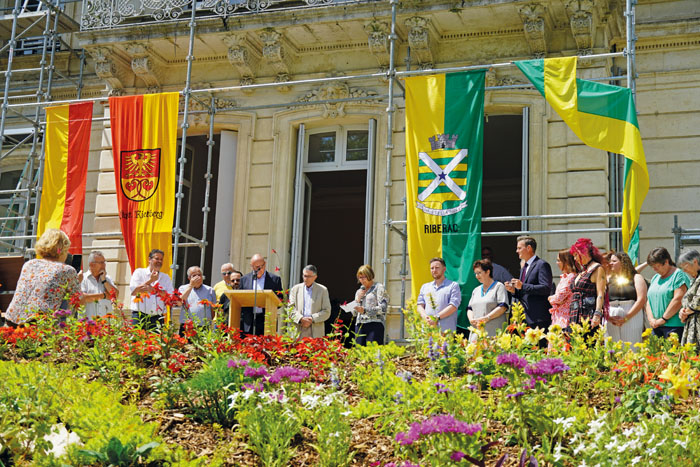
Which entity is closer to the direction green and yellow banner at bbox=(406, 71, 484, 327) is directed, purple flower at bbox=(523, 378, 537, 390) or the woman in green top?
the purple flower

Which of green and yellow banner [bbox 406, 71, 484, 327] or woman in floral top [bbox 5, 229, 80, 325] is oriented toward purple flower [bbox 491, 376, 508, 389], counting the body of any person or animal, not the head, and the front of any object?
the green and yellow banner

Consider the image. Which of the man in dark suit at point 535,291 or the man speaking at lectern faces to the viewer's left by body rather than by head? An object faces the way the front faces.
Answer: the man in dark suit

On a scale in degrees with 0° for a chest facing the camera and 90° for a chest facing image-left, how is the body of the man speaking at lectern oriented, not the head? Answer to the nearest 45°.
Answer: approximately 0°

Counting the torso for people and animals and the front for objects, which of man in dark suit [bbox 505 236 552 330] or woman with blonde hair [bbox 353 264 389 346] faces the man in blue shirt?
the man in dark suit

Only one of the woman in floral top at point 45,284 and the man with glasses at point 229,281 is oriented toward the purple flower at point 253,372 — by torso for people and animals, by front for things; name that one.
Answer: the man with glasses

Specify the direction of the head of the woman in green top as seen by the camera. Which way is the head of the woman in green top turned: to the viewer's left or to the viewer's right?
to the viewer's left

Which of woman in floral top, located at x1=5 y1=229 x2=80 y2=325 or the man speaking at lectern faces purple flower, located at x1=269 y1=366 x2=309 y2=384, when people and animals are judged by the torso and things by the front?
the man speaking at lectern

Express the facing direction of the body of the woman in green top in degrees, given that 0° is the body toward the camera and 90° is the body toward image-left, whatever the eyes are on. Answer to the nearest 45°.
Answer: approximately 45°
